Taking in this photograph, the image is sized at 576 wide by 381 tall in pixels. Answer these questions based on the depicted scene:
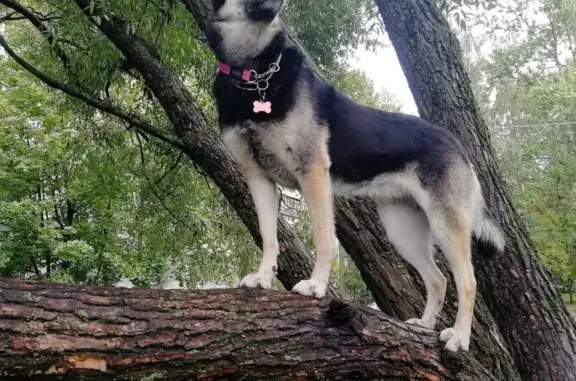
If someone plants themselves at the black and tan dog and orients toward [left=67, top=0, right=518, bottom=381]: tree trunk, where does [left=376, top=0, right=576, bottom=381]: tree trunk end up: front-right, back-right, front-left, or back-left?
front-right

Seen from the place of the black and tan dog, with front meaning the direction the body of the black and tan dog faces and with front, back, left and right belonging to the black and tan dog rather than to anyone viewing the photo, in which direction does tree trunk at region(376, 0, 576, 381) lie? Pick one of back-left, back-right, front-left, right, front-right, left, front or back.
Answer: back

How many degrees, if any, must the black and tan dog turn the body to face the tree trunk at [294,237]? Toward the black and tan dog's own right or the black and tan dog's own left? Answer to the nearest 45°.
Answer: approximately 135° to the black and tan dog's own right

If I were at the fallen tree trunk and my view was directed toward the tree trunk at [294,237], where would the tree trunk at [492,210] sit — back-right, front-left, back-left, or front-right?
front-right

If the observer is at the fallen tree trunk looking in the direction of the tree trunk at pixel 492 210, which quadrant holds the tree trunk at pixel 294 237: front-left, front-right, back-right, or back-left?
front-left
